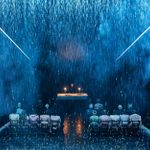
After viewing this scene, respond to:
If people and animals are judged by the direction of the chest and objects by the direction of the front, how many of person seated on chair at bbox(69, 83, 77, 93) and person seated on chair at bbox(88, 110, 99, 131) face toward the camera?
1

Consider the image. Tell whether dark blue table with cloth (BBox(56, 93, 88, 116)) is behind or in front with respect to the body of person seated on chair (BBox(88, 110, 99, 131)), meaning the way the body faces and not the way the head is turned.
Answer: in front

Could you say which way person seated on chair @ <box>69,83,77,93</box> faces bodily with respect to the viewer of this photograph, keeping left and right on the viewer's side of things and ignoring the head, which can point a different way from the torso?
facing the viewer

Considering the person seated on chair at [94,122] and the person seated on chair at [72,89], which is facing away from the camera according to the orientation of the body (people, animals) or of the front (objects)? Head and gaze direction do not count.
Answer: the person seated on chair at [94,122]

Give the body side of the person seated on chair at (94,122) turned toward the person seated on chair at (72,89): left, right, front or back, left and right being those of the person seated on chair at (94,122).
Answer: front

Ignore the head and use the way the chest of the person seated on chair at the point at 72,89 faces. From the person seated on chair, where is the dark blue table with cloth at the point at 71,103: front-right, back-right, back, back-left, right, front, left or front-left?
front

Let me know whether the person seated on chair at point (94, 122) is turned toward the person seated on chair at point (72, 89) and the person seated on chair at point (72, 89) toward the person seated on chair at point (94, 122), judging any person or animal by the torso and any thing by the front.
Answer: yes

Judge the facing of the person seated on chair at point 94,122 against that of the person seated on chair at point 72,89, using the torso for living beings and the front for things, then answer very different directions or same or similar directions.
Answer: very different directions

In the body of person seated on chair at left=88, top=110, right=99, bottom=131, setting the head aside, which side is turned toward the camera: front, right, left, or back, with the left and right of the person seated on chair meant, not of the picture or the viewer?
back
